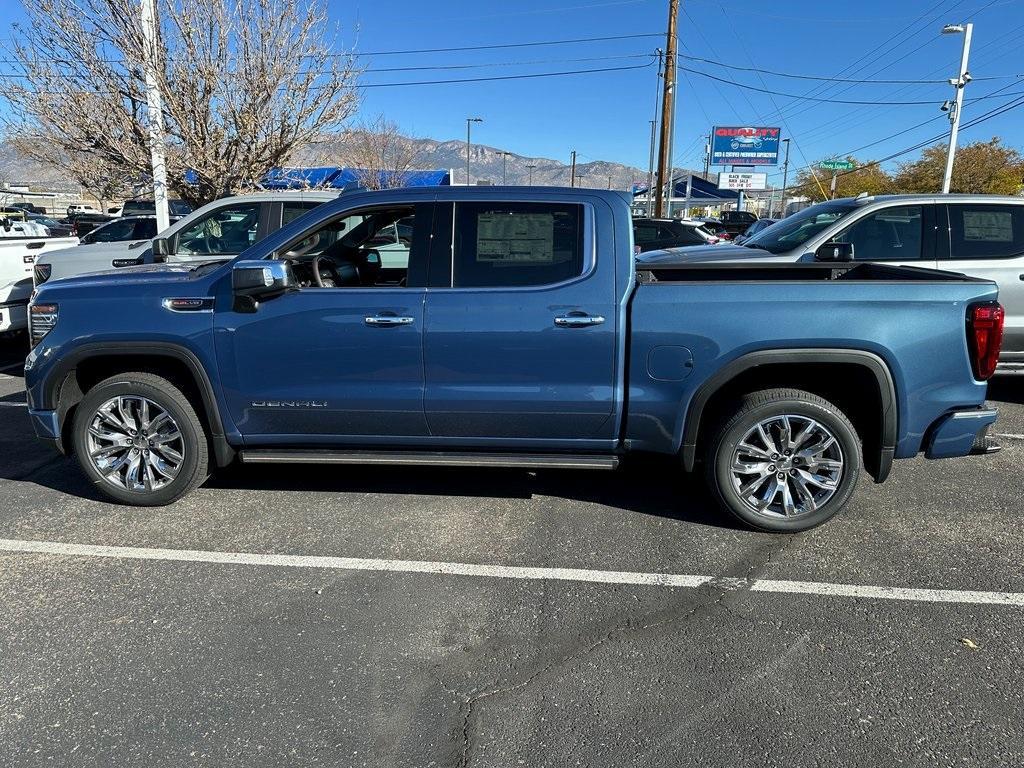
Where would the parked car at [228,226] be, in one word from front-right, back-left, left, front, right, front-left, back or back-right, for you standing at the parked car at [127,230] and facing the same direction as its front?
left

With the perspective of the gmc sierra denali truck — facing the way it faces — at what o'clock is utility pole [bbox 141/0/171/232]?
The utility pole is roughly at 2 o'clock from the gmc sierra denali truck.

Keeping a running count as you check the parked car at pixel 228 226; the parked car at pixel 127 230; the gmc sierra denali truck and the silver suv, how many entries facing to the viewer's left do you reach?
4

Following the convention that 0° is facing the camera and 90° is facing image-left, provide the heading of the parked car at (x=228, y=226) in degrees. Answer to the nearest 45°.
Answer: approximately 90°

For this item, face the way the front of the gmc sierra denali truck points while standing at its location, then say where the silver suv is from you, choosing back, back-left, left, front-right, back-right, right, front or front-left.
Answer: back-right

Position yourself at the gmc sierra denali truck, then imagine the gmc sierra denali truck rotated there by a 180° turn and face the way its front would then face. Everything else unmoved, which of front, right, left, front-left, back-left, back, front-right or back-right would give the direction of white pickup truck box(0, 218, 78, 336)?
back-left

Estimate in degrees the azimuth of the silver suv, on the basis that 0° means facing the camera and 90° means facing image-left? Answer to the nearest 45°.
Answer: approximately 90°

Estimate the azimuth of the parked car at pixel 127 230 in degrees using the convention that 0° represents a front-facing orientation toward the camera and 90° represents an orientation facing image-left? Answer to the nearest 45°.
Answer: approximately 90°

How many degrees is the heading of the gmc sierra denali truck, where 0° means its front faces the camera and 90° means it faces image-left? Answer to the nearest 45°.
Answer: approximately 90°

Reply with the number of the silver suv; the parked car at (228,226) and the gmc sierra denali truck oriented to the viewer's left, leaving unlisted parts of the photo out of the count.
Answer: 3

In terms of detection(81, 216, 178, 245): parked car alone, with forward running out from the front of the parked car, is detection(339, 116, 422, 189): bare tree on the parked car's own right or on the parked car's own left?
on the parked car's own right

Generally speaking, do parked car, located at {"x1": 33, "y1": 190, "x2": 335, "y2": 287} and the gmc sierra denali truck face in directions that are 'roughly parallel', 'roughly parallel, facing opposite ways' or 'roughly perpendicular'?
roughly parallel

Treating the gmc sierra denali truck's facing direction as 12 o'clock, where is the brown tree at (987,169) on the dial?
The brown tree is roughly at 4 o'clock from the gmc sierra denali truck.
